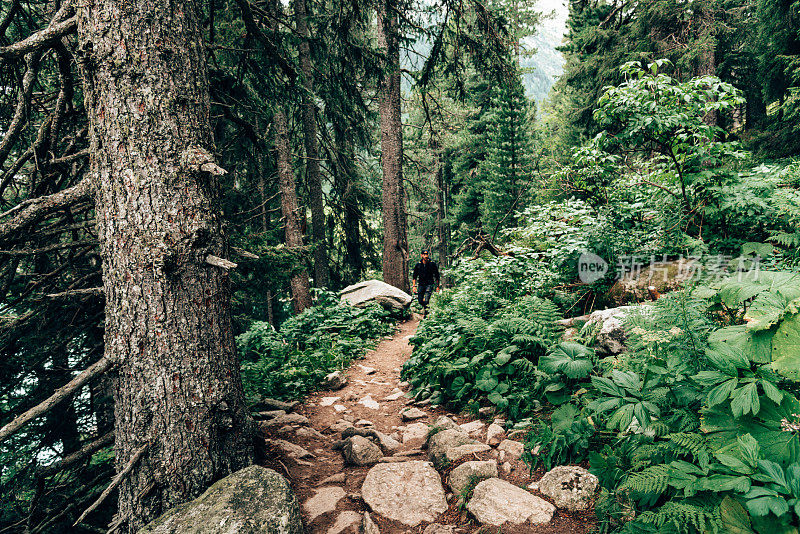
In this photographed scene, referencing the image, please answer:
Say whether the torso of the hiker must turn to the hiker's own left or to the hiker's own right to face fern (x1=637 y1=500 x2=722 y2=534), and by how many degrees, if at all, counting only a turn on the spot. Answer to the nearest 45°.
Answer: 0° — they already face it

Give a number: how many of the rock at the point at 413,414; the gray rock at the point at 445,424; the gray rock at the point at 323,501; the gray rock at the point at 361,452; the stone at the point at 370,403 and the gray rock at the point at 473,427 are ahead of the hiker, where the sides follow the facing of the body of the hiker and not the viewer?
6

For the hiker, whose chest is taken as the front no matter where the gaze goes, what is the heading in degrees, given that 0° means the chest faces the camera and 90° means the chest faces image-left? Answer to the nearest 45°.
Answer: approximately 0°

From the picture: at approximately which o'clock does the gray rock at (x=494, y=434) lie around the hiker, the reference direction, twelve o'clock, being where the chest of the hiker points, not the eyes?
The gray rock is roughly at 12 o'clock from the hiker.

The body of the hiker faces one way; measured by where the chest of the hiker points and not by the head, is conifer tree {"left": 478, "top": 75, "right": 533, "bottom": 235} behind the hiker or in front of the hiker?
behind

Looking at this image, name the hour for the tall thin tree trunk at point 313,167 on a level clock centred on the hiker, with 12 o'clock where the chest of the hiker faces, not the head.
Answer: The tall thin tree trunk is roughly at 4 o'clock from the hiker.

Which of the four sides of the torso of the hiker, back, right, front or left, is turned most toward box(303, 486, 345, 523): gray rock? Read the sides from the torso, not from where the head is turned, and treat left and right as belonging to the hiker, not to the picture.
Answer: front

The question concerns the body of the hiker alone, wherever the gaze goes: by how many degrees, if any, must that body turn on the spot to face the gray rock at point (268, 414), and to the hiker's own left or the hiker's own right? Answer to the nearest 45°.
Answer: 0° — they already face it

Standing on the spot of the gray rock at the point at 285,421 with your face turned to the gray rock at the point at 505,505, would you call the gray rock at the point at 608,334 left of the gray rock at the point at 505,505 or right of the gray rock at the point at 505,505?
left

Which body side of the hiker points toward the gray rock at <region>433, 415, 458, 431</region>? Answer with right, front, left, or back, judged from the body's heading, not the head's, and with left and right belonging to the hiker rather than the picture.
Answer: front

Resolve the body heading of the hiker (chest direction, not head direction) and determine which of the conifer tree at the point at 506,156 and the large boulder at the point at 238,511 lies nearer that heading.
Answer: the large boulder

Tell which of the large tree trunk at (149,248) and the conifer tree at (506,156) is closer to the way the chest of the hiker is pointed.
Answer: the large tree trunk

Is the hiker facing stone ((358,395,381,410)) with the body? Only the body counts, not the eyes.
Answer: yes

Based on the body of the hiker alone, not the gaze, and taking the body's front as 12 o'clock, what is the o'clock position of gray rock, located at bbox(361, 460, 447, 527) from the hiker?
The gray rock is roughly at 12 o'clock from the hiker.

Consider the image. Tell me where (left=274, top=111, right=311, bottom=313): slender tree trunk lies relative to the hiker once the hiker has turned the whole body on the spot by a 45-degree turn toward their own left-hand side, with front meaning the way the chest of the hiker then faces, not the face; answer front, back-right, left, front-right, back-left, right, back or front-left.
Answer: back-right

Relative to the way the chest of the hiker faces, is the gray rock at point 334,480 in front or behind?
in front

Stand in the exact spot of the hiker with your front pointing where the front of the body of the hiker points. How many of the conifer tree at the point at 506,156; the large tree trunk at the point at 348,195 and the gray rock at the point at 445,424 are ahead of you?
1
